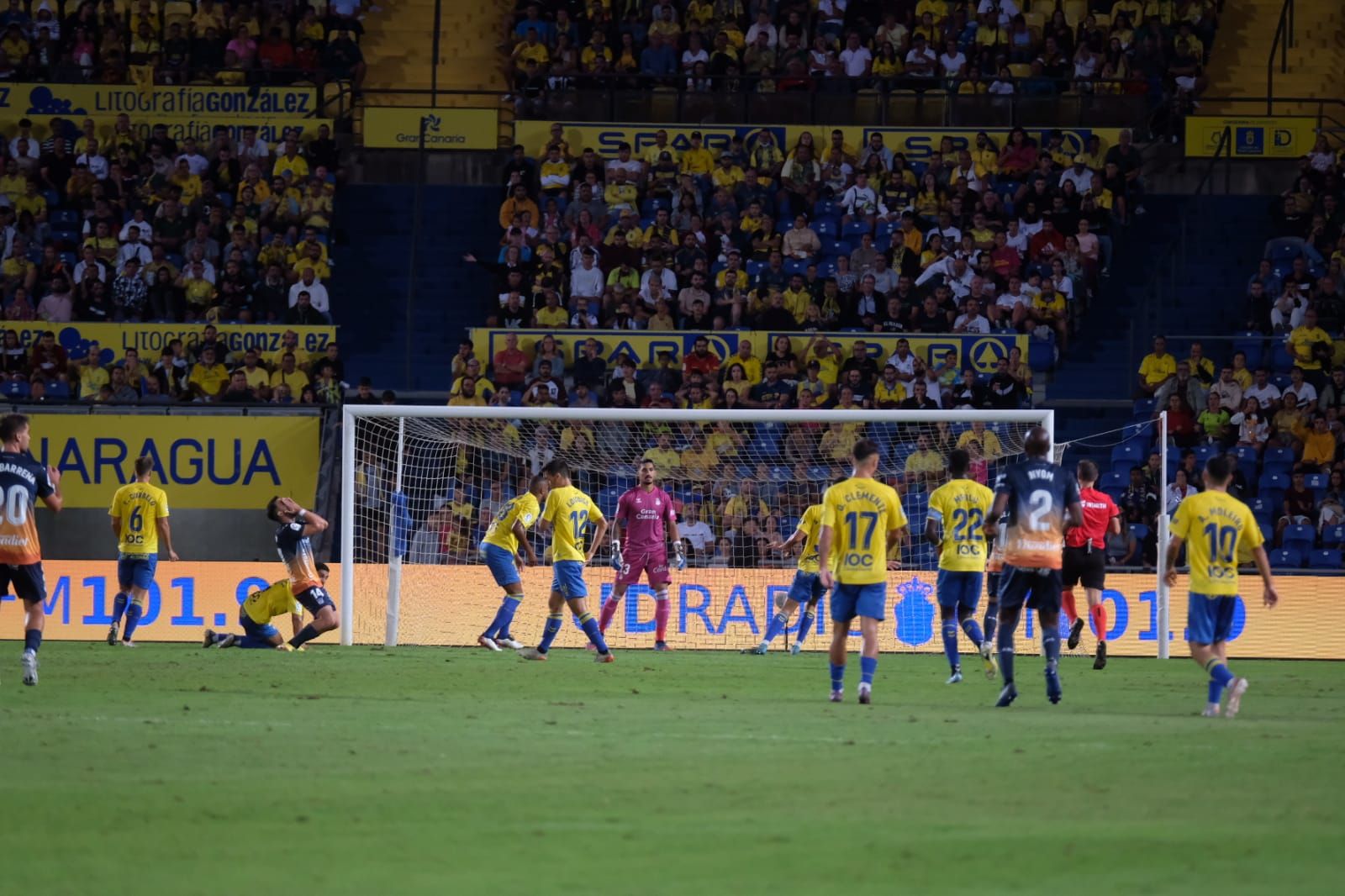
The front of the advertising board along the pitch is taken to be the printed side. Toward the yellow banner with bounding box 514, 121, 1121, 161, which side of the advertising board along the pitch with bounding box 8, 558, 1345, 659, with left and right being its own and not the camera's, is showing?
back

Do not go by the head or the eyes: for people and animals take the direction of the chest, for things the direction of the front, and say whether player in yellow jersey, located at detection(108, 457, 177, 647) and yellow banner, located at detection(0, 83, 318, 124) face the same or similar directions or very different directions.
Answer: very different directions

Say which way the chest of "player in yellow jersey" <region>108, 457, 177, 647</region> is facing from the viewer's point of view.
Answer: away from the camera

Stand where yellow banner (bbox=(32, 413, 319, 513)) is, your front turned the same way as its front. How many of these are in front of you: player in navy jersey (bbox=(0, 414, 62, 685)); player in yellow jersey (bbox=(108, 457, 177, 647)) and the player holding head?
3

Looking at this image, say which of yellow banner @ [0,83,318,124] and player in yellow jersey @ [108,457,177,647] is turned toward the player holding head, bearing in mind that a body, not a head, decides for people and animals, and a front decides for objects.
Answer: the yellow banner

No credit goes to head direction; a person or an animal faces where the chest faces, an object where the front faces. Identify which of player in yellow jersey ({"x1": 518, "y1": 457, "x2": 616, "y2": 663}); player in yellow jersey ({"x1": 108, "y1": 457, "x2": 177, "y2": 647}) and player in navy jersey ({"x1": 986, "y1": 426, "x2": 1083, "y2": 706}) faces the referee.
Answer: the player in navy jersey

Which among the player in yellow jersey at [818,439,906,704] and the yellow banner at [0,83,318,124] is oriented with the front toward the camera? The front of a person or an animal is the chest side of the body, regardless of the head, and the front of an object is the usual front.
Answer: the yellow banner

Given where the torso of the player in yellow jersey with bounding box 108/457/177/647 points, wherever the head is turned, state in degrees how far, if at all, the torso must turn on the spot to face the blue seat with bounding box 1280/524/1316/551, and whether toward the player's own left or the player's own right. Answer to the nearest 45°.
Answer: approximately 90° to the player's own right

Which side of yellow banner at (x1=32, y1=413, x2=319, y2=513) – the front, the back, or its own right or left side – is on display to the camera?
front

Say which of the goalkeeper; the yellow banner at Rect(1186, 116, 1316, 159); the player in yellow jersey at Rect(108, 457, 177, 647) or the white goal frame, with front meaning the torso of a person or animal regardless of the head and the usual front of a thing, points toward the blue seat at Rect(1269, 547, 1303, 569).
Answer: the yellow banner

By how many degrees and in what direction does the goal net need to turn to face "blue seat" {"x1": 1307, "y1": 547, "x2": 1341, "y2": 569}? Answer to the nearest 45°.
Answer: approximately 90° to its left

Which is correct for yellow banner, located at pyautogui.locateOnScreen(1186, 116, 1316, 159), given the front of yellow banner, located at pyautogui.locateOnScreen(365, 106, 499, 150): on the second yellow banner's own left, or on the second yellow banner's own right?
on the second yellow banner's own left

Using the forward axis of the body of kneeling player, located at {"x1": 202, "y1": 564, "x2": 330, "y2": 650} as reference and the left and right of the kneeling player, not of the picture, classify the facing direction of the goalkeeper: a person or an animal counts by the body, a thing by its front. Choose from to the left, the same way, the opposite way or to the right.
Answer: to the right

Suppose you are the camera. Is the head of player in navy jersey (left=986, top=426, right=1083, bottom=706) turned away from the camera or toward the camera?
away from the camera

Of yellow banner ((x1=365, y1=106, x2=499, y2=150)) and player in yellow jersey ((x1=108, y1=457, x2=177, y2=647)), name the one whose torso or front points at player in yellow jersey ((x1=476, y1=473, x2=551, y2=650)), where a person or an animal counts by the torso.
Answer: the yellow banner

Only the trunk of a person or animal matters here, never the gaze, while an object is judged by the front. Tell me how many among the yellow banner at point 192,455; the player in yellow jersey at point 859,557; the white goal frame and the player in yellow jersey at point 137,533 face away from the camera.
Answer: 2
